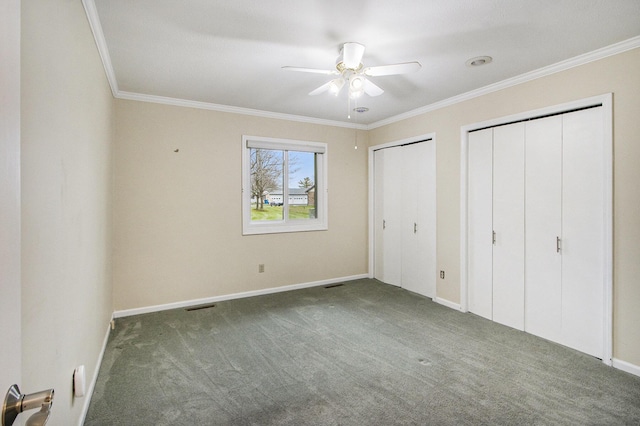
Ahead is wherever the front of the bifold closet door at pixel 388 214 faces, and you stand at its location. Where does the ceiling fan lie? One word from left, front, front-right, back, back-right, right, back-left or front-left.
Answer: front-left

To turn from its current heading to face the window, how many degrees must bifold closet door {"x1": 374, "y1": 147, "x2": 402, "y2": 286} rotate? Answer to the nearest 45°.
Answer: approximately 45° to its right

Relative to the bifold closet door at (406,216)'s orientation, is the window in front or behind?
in front

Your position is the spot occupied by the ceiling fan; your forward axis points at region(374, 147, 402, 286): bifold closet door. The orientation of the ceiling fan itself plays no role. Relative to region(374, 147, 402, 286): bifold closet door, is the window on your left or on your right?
left

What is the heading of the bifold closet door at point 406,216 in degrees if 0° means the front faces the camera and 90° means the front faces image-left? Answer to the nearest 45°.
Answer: approximately 45°

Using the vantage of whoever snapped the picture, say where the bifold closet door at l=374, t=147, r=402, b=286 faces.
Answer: facing the viewer and to the left of the viewer
